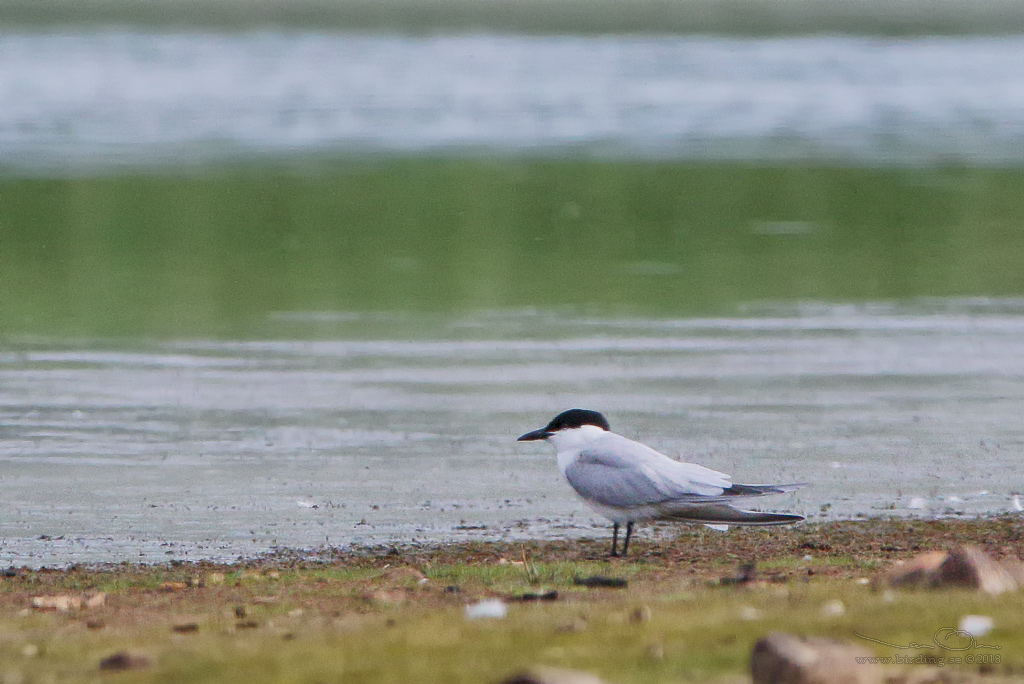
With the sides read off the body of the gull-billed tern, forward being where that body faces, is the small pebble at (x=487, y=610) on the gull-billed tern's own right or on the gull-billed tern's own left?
on the gull-billed tern's own left

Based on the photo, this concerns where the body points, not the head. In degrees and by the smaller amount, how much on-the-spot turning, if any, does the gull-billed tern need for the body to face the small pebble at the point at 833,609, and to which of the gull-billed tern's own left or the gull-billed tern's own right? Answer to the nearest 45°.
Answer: approximately 90° to the gull-billed tern's own left

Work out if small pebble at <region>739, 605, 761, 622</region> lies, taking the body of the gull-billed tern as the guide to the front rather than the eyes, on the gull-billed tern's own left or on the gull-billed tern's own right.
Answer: on the gull-billed tern's own left

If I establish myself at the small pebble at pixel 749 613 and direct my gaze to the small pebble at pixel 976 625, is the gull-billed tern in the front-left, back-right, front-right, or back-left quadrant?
back-left

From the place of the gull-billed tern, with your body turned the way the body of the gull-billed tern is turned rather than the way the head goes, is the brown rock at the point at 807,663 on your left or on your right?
on your left

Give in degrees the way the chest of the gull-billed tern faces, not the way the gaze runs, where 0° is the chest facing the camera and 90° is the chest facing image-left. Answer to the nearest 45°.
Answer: approximately 90°
